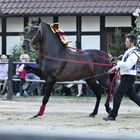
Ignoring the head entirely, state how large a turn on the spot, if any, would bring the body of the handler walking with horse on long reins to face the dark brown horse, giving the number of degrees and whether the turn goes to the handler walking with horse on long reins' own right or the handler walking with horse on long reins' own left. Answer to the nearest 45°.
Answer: approximately 45° to the handler walking with horse on long reins' own right

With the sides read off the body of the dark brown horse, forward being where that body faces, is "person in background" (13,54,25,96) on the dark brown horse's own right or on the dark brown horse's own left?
on the dark brown horse's own right

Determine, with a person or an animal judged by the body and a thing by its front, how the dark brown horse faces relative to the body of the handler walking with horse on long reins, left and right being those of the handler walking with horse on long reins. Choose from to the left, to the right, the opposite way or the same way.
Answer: the same way

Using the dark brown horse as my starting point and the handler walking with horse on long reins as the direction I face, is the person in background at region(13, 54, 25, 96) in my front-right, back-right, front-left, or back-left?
back-left

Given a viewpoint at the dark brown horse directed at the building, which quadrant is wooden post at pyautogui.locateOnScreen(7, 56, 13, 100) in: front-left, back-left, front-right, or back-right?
front-left

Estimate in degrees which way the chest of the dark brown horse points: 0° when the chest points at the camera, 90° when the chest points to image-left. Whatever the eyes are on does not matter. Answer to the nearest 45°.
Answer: approximately 90°

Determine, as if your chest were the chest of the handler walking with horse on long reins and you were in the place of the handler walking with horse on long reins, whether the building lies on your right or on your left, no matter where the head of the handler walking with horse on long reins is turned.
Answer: on your right

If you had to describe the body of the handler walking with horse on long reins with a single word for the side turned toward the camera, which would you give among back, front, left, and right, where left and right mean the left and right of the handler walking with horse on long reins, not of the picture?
left

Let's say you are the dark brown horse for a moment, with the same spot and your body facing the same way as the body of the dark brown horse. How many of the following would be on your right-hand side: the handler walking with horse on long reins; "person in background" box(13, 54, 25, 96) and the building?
2

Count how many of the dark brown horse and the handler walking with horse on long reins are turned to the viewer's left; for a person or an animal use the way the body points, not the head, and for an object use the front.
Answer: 2

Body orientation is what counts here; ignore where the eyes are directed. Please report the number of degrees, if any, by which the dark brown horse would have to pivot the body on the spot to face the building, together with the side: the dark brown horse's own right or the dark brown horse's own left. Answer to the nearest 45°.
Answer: approximately 90° to the dark brown horse's own right
